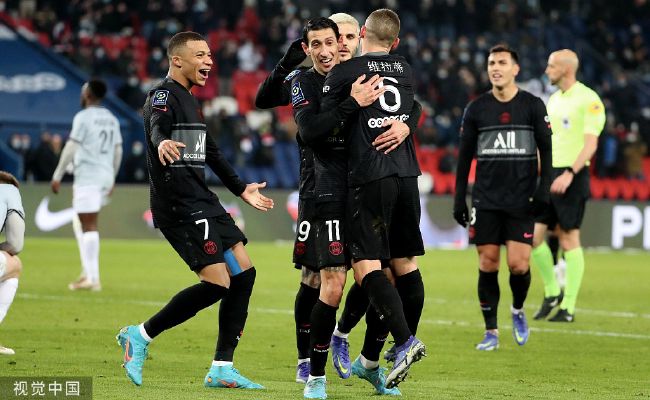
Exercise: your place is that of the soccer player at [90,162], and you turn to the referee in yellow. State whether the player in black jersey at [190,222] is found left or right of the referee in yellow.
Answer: right

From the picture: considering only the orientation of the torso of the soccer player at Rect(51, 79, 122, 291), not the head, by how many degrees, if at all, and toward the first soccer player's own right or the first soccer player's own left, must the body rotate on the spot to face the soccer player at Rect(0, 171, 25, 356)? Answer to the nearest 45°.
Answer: approximately 135° to the first soccer player's own left

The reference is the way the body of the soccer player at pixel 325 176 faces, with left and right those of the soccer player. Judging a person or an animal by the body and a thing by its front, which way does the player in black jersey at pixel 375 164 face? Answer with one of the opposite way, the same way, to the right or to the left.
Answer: the opposite way

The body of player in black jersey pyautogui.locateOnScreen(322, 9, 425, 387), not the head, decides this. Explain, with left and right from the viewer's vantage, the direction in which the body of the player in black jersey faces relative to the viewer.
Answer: facing away from the viewer and to the left of the viewer

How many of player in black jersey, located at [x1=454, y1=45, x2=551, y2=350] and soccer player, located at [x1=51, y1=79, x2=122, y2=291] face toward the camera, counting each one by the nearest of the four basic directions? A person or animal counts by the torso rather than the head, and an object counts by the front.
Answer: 1

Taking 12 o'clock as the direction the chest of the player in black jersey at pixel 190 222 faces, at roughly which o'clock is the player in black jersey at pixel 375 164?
the player in black jersey at pixel 375 164 is roughly at 11 o'clock from the player in black jersey at pixel 190 222.

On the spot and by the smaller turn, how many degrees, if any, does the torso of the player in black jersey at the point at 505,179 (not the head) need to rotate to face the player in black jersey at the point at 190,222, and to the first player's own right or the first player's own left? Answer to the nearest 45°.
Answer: approximately 45° to the first player's own right
